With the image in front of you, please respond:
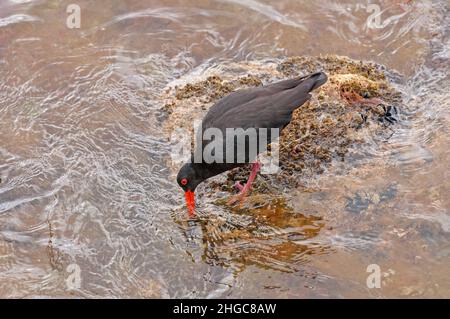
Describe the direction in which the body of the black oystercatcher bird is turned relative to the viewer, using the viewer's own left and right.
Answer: facing to the left of the viewer
